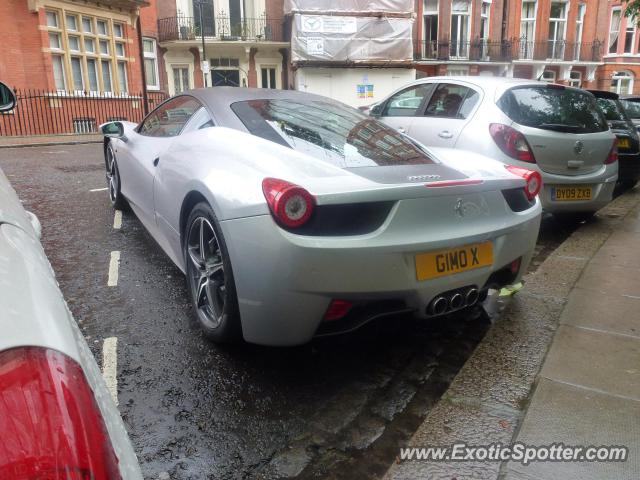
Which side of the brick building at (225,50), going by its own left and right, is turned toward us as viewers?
front

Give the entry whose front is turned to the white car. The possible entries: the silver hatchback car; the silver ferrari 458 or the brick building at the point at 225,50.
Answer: the brick building

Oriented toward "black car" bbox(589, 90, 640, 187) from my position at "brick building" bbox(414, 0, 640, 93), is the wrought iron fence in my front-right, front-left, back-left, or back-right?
front-right

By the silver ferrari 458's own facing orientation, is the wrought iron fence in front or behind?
in front

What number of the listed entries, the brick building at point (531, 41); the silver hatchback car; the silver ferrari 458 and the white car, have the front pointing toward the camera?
1

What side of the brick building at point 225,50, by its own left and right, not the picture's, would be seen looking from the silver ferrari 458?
front

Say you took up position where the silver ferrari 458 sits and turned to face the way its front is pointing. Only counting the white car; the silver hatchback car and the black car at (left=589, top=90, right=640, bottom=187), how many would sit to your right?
2

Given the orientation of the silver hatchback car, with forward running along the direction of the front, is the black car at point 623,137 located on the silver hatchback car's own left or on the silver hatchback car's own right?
on the silver hatchback car's own right

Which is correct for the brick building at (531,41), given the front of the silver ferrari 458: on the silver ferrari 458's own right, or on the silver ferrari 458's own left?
on the silver ferrari 458's own right

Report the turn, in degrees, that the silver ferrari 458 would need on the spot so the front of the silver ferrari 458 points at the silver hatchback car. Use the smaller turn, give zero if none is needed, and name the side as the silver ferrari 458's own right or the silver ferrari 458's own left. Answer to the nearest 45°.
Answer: approximately 90° to the silver ferrari 458's own right

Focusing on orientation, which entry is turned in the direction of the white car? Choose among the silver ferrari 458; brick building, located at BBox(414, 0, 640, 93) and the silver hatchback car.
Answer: the brick building

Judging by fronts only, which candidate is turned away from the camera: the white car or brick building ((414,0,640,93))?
the white car

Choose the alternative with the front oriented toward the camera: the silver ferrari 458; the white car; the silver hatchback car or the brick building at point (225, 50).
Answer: the brick building

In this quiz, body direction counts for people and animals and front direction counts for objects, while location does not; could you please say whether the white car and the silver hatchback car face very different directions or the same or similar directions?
same or similar directions

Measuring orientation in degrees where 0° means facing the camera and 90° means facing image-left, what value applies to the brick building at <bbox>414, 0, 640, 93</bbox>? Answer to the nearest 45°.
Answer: approximately 0°

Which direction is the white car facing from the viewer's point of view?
away from the camera

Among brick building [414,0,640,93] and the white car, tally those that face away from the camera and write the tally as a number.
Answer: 1

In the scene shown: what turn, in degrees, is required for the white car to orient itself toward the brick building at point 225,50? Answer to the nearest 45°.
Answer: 0° — it already faces it

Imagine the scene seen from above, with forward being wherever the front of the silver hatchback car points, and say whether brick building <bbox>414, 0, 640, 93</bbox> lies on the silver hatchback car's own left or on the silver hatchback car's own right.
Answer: on the silver hatchback car's own right

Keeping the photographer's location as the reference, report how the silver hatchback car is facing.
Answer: facing away from the viewer and to the left of the viewer

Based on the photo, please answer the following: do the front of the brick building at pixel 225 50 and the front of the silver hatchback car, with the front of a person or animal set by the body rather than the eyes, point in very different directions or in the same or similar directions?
very different directions
